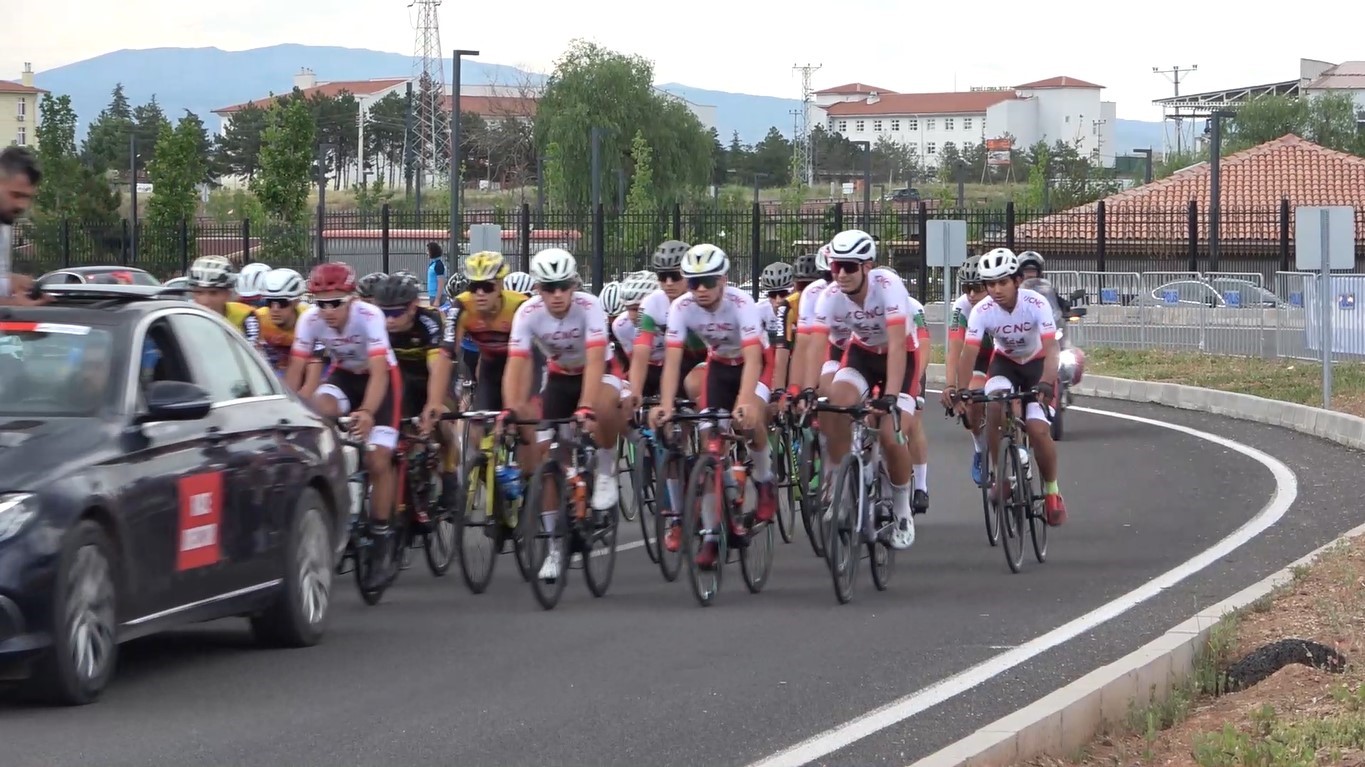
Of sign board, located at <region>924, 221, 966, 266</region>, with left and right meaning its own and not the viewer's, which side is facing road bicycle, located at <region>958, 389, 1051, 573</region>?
back

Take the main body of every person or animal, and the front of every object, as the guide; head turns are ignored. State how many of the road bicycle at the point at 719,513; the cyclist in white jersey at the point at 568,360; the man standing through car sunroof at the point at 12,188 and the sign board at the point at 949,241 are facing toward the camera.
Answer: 2

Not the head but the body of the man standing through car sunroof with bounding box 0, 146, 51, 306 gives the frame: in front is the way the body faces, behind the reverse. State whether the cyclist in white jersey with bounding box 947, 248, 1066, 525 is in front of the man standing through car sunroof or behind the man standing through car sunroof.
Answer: in front

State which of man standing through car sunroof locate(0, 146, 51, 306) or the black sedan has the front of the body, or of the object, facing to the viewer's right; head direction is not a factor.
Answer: the man standing through car sunroof

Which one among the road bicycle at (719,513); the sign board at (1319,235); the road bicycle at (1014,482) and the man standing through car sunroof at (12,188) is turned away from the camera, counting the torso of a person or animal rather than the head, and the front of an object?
the sign board

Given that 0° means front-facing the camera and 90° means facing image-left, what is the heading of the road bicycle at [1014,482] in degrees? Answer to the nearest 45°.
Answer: approximately 0°

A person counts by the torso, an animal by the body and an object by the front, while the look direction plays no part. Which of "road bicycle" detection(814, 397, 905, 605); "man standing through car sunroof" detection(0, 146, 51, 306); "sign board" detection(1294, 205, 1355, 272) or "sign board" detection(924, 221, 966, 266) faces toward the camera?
the road bicycle

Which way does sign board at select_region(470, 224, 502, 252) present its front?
away from the camera

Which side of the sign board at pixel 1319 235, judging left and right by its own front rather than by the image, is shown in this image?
back

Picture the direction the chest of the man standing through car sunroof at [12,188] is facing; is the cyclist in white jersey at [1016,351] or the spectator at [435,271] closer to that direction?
the cyclist in white jersey

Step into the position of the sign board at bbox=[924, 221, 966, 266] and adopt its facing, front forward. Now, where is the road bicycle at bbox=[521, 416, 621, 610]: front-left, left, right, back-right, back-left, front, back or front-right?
back

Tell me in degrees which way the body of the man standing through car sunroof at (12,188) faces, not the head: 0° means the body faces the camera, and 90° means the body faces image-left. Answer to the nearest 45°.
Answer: approximately 270°

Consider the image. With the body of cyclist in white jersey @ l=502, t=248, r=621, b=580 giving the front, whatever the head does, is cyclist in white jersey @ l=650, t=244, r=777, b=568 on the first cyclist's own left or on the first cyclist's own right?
on the first cyclist's own left

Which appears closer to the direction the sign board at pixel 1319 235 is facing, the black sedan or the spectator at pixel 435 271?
the spectator

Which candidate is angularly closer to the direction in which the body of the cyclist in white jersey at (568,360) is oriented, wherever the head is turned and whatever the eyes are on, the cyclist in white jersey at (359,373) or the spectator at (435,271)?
the cyclist in white jersey
